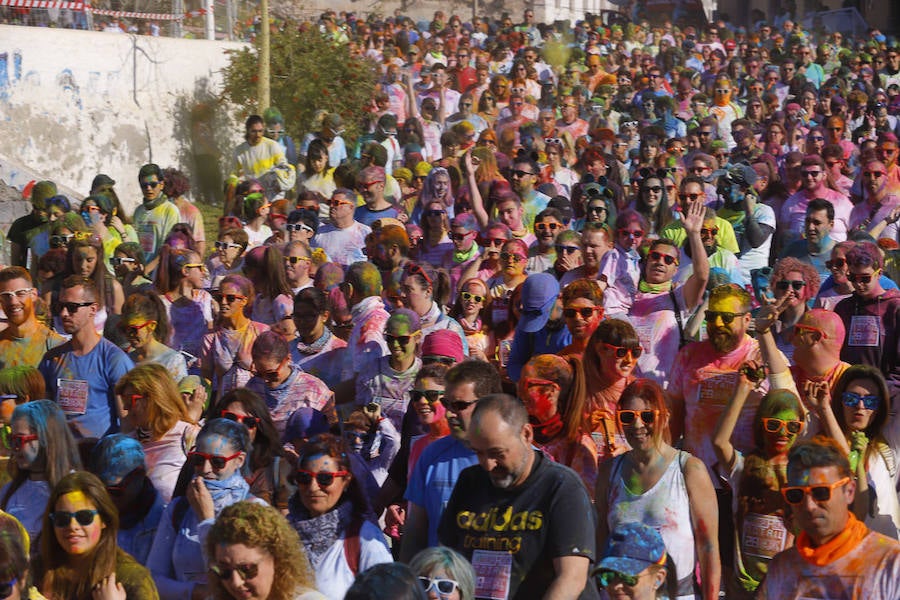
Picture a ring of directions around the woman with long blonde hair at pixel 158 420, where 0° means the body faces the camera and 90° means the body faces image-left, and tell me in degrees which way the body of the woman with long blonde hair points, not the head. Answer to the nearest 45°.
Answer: approximately 45°

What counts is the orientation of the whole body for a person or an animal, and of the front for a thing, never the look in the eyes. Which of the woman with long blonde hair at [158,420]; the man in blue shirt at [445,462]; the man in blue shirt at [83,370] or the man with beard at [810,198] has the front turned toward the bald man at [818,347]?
the man with beard

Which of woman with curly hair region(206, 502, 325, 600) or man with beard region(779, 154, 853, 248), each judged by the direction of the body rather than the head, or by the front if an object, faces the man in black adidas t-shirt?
the man with beard

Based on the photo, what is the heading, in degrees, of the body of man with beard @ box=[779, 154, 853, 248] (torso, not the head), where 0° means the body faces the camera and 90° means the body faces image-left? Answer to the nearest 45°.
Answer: approximately 0°

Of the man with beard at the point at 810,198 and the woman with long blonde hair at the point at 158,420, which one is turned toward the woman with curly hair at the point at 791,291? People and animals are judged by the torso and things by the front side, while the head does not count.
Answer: the man with beard

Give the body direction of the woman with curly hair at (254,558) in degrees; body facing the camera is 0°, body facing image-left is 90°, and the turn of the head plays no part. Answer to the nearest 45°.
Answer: approximately 45°

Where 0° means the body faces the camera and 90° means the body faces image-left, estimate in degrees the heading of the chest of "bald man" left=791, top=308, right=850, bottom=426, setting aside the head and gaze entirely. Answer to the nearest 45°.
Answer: approximately 45°

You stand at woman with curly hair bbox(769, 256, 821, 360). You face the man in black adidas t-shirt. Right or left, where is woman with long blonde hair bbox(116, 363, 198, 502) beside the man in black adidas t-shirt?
right

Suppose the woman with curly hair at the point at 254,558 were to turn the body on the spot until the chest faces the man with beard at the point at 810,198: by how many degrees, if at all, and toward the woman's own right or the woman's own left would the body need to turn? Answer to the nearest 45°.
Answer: approximately 180°

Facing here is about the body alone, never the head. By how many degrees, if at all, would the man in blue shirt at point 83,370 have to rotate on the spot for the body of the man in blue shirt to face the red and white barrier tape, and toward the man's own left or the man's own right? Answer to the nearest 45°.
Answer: approximately 135° to the man's own right

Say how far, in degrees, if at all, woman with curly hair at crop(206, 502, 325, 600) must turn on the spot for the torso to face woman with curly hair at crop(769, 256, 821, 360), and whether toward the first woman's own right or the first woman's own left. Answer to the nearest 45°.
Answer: approximately 180°

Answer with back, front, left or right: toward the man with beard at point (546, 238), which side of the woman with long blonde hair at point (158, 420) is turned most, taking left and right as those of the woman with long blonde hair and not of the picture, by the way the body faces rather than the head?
back

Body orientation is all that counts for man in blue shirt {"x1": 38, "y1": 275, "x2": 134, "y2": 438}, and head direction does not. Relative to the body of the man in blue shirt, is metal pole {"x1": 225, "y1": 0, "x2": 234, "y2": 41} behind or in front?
behind

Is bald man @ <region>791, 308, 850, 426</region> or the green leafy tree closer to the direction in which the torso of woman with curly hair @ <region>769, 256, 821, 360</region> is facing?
the bald man

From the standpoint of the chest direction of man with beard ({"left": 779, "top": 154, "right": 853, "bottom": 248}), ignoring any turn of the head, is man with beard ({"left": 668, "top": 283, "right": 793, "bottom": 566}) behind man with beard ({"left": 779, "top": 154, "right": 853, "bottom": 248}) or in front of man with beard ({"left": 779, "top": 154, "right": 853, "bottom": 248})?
in front
